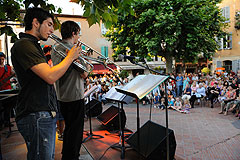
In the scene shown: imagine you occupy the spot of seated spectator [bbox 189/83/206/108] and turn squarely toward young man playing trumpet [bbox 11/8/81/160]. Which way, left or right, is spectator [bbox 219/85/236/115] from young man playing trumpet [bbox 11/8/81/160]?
left

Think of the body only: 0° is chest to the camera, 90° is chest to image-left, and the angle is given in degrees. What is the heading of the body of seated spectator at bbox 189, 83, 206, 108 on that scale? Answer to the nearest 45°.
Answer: approximately 45°

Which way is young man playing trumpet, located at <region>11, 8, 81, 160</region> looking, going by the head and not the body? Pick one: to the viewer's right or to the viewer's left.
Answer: to the viewer's right

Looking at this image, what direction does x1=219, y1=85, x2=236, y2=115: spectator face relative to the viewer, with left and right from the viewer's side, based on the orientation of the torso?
facing the viewer and to the left of the viewer

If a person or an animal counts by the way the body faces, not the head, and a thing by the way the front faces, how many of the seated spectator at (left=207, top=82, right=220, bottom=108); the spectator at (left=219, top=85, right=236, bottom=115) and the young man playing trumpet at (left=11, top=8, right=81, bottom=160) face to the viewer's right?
1

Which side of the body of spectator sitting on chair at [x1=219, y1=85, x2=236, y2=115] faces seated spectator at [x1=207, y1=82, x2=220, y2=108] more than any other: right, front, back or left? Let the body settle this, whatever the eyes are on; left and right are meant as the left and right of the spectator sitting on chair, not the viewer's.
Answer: right

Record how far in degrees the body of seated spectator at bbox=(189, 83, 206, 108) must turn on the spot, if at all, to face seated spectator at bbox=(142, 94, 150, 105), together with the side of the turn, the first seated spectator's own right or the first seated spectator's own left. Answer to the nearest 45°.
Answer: approximately 45° to the first seated spectator's own right

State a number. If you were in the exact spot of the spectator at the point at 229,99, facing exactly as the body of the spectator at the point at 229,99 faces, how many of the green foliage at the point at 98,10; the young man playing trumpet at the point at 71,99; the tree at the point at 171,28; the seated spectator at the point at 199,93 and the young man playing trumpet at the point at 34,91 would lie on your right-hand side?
2

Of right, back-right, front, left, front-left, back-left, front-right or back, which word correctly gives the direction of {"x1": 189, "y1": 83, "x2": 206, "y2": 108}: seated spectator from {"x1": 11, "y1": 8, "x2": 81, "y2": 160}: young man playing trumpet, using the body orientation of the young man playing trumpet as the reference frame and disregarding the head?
front-left

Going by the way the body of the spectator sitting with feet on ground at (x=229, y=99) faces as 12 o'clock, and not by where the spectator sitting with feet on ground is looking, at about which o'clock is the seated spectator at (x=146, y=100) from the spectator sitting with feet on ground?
The seated spectator is roughly at 2 o'clock from the spectator sitting with feet on ground.

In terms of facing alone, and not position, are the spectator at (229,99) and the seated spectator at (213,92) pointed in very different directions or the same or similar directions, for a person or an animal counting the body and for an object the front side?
same or similar directions

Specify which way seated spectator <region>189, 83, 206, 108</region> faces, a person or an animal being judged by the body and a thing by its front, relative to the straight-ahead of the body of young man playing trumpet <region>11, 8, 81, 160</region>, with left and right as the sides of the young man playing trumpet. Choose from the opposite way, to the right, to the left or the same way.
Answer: the opposite way

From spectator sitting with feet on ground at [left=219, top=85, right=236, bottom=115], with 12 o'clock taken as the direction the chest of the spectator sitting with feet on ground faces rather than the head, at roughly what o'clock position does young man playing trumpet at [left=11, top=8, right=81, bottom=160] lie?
The young man playing trumpet is roughly at 11 o'clock from the spectator sitting with feet on ground.

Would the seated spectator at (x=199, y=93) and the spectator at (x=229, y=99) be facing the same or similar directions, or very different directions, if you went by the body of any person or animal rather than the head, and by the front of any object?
same or similar directions

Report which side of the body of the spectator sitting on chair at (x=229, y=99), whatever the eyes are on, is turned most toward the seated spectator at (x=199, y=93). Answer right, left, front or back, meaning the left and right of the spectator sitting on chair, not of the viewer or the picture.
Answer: right

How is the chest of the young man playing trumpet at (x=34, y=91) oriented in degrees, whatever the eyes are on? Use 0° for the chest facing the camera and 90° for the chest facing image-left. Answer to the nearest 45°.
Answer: approximately 270°

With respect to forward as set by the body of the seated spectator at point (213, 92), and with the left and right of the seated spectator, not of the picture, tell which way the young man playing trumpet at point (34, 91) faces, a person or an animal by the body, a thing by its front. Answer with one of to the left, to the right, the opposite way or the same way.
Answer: the opposite way

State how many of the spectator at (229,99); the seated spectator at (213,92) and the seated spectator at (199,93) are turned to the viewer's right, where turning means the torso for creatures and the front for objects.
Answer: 0

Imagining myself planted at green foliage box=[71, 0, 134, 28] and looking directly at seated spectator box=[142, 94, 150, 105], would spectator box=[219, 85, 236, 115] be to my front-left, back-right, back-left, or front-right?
front-right
